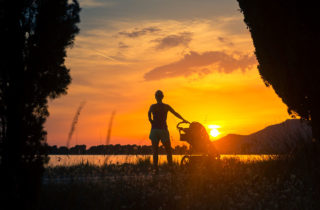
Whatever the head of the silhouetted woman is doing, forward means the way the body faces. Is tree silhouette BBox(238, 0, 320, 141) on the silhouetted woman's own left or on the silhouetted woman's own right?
on the silhouetted woman's own right

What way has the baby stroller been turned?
to the viewer's right

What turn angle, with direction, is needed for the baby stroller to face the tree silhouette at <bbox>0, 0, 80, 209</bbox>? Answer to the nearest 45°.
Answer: approximately 135° to its right

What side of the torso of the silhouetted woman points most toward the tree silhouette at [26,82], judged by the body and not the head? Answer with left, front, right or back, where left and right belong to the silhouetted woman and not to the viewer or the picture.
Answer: back
